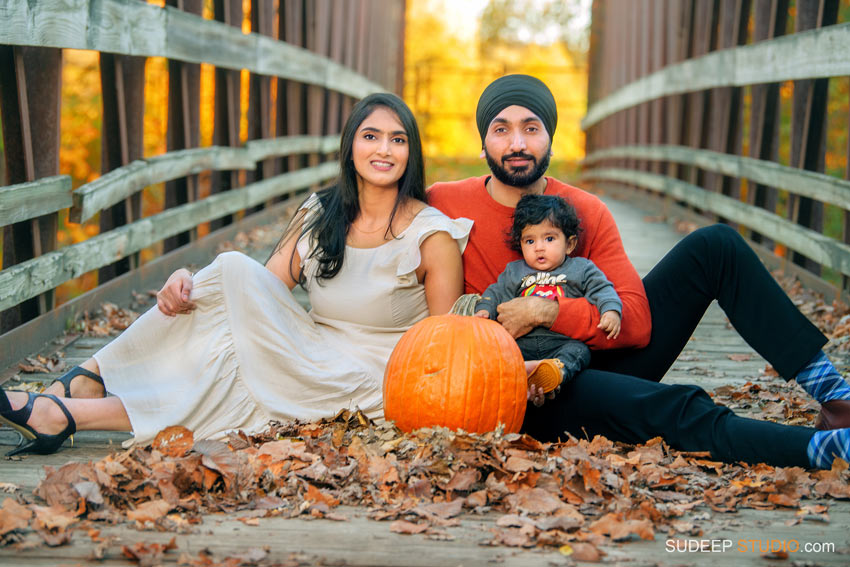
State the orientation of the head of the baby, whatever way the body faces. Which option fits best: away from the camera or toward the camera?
toward the camera

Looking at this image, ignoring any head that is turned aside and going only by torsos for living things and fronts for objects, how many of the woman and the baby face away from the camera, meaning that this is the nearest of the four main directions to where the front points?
0

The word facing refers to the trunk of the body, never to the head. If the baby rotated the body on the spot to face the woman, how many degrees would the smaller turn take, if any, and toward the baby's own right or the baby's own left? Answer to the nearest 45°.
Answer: approximately 90° to the baby's own right

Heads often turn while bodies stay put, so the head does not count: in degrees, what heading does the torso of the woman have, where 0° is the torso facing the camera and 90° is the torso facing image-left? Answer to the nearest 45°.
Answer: approximately 45°

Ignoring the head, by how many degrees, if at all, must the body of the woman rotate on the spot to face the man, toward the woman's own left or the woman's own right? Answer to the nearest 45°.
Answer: approximately 135° to the woman's own left

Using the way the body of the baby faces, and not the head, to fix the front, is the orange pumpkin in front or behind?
in front

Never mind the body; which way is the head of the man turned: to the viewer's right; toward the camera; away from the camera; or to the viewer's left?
toward the camera

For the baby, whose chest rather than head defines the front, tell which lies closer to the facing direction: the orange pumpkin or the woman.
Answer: the orange pumpkin

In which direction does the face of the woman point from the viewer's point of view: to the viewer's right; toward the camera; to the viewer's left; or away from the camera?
toward the camera

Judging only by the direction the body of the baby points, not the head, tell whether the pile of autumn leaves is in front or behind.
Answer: in front

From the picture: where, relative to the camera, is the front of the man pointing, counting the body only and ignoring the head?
toward the camera
